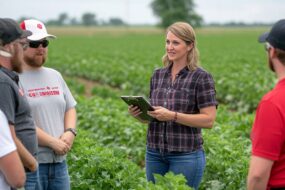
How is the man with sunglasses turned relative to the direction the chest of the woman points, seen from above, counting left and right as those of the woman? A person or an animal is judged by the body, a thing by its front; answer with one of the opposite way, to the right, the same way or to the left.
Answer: to the left

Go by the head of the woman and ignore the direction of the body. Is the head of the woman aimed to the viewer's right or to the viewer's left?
to the viewer's left

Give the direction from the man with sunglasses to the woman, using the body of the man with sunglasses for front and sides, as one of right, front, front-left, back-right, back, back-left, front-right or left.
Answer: front-left

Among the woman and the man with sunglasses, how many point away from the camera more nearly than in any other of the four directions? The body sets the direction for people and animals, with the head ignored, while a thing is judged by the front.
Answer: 0

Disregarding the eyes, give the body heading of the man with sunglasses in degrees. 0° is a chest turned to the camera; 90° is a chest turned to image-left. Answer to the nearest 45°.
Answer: approximately 315°

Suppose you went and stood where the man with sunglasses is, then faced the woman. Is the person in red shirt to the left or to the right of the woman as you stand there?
right

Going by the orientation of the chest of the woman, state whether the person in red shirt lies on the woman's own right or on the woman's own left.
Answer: on the woman's own left

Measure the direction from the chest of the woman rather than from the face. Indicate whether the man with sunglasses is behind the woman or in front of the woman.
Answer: in front

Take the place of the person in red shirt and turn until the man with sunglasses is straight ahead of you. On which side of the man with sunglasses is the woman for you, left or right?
right

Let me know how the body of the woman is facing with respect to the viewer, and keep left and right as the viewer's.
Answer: facing the viewer and to the left of the viewer
